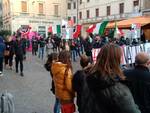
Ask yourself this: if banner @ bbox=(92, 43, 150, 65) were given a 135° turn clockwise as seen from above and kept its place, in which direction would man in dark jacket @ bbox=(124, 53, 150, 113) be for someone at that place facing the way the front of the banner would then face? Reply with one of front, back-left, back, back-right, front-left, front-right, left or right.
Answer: back-left

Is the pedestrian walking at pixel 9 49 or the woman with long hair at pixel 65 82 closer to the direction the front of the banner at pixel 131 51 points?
the woman with long hair

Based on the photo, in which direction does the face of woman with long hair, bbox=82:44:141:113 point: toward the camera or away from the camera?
away from the camera

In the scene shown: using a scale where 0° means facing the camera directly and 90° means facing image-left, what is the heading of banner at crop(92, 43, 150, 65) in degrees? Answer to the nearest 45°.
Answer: approximately 0°

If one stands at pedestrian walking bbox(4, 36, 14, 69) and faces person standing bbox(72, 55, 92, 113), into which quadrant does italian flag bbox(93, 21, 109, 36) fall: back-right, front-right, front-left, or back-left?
back-left

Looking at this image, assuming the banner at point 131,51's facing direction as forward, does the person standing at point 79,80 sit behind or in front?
in front

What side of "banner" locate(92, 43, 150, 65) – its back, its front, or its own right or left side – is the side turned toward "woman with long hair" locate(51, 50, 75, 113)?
front

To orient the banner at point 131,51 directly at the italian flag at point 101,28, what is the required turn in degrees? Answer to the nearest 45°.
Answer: approximately 180°

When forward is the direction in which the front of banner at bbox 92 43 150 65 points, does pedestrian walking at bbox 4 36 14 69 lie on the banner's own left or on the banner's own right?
on the banner's own right
